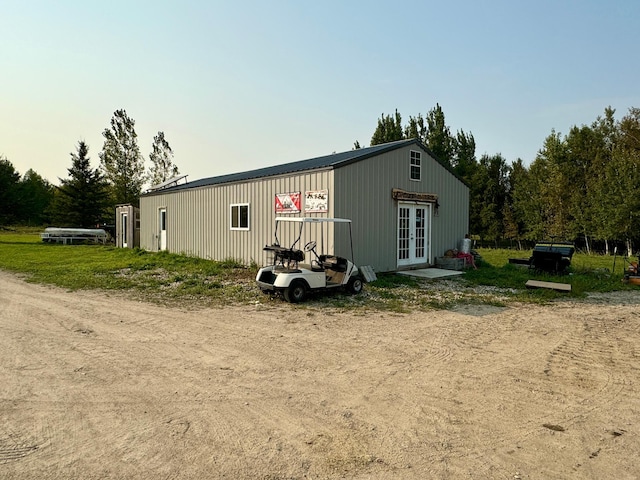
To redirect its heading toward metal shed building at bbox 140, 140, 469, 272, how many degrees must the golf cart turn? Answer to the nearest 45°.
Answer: approximately 45° to its left

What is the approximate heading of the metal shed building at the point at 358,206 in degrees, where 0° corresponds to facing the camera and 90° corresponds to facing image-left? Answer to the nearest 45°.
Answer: approximately 315°

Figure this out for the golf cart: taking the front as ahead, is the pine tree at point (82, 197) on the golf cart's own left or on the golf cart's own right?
on the golf cart's own left

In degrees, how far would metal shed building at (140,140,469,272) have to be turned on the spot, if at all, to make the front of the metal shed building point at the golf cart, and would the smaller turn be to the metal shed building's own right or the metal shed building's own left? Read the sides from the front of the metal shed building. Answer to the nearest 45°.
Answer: approximately 45° to the metal shed building's own right

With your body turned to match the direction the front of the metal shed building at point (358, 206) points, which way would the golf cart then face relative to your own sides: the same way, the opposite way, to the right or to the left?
to the left

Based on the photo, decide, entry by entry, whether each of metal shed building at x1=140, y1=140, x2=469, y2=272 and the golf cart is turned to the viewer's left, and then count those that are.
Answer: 0

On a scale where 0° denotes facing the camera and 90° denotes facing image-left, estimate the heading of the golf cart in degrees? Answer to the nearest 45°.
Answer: approximately 225°

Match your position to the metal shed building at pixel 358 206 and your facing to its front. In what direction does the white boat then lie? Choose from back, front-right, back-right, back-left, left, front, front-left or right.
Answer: back

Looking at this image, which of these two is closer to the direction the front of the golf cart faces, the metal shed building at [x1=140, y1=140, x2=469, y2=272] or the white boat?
the metal shed building

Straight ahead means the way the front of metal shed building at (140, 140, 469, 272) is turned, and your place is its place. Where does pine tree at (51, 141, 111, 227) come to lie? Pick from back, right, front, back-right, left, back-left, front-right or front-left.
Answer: back
